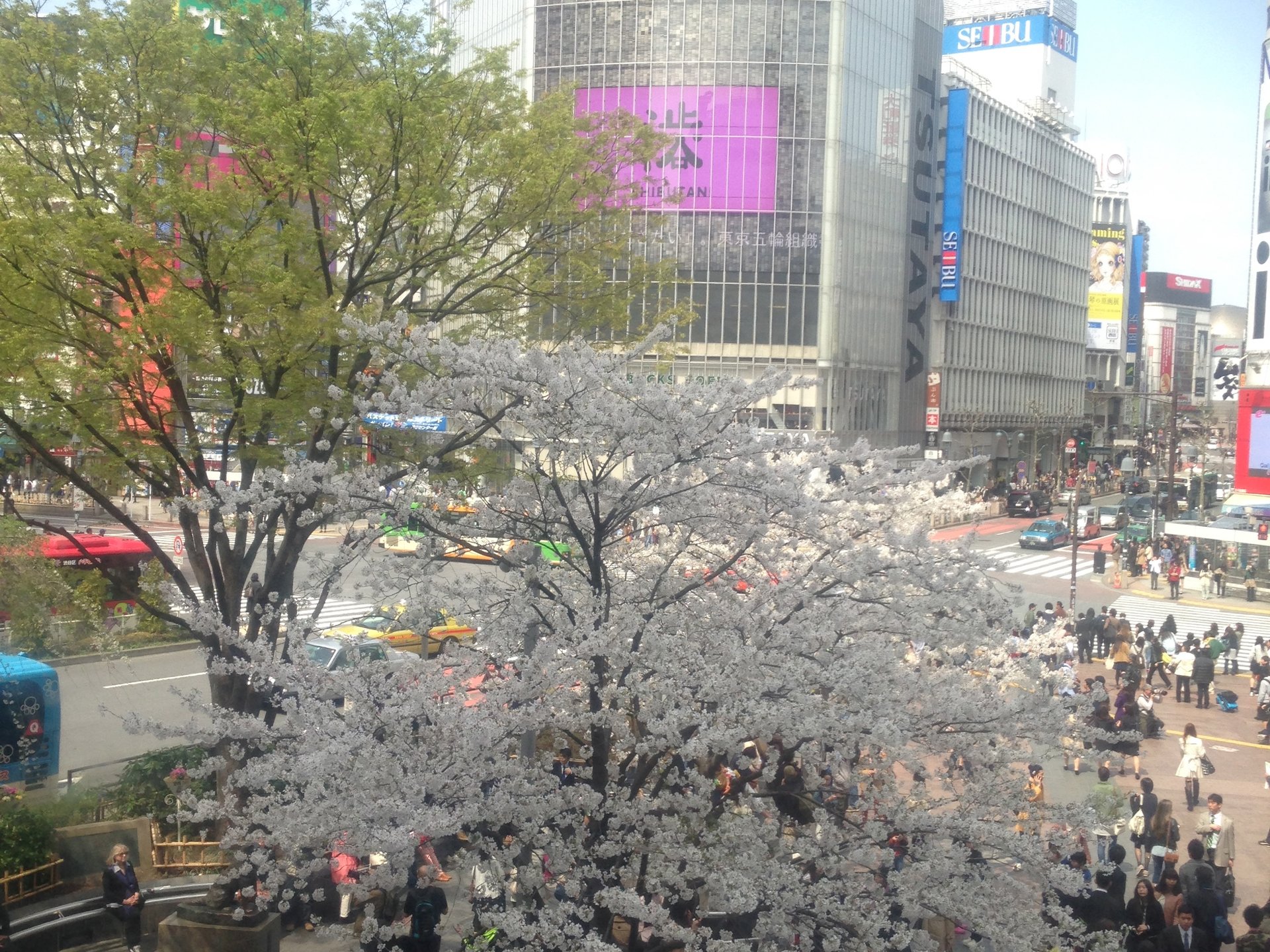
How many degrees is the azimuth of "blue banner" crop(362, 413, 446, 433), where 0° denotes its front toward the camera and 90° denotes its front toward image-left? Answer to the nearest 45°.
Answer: approximately 0°

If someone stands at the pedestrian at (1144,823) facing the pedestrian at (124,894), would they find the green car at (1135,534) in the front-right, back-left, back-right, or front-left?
back-right

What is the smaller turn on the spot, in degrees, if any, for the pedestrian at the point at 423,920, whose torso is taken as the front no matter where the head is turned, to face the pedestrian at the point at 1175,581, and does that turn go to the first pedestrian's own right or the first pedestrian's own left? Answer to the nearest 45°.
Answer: approximately 45° to the first pedestrian's own right

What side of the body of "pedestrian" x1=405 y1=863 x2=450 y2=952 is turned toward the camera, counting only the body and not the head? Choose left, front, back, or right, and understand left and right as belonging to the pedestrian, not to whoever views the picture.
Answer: back

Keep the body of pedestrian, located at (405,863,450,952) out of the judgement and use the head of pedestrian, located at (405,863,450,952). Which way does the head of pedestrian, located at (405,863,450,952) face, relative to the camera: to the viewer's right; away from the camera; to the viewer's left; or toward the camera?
away from the camera

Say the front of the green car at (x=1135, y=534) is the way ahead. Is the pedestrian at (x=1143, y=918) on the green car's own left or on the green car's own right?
on the green car's own left

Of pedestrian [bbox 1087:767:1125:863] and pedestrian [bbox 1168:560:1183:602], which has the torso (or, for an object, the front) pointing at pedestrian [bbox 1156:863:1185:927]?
pedestrian [bbox 1168:560:1183:602]

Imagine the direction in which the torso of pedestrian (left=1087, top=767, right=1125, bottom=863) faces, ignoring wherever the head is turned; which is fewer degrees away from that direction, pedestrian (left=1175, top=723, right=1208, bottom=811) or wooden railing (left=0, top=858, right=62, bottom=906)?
the pedestrian

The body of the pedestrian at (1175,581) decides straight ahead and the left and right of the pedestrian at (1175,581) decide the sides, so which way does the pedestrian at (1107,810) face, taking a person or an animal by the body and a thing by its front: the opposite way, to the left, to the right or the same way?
the opposite way

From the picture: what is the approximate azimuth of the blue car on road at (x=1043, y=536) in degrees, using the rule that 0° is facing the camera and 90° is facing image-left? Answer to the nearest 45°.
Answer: approximately 45°
